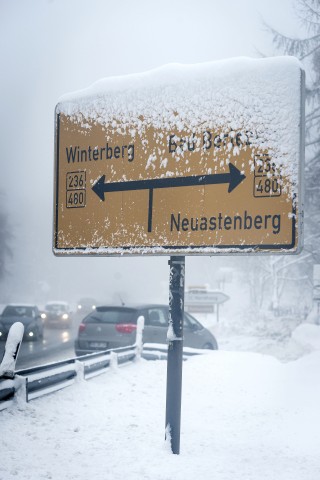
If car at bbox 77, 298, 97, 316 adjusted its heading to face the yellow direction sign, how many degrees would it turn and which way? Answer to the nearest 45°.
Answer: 0° — it already faces it

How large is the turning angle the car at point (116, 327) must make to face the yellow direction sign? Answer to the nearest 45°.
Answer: approximately 135° to its right

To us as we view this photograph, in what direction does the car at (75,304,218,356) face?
facing away from the viewer and to the right of the viewer

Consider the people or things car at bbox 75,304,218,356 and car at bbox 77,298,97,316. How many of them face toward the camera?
1

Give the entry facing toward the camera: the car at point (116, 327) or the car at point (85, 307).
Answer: the car at point (85, 307)

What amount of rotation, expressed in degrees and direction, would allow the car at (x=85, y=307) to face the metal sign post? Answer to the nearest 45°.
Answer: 0° — it already faces it

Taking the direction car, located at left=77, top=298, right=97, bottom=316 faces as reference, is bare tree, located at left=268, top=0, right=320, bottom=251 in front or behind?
in front

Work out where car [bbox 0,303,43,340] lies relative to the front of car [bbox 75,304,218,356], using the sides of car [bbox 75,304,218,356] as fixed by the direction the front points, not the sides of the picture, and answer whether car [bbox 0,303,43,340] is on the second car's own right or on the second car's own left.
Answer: on the second car's own left

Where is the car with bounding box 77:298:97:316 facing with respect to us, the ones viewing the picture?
facing the viewer

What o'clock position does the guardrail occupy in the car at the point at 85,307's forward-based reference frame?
The guardrail is roughly at 12 o'clock from the car.

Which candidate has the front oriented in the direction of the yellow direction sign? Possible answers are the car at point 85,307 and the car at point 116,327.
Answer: the car at point 85,307

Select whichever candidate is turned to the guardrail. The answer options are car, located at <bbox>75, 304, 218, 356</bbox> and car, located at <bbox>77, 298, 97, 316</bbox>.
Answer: car, located at <bbox>77, 298, 97, 316</bbox>

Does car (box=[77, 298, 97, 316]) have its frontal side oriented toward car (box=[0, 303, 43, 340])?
yes
